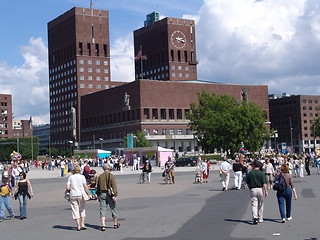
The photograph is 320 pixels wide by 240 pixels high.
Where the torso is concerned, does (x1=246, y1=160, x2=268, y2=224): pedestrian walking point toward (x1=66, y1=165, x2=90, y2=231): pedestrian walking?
no

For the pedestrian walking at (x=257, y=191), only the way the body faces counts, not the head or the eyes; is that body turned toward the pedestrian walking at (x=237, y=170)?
yes

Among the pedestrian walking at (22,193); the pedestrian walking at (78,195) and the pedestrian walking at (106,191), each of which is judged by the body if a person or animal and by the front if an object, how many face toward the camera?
1

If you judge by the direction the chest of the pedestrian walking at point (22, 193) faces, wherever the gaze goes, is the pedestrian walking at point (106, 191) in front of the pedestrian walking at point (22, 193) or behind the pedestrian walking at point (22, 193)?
in front

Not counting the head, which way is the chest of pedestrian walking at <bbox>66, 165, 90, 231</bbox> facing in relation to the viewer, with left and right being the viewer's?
facing away from the viewer

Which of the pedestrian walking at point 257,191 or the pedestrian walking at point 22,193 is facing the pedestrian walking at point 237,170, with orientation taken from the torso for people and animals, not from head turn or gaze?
the pedestrian walking at point 257,191

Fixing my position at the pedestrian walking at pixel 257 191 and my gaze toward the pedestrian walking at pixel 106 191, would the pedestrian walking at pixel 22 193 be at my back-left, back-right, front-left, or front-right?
front-right

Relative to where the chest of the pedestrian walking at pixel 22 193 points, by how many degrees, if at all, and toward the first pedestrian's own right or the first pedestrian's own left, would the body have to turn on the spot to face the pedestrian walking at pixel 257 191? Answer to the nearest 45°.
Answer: approximately 45° to the first pedestrian's own left

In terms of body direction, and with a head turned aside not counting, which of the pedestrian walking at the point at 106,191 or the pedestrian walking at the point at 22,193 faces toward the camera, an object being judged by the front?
the pedestrian walking at the point at 22,193

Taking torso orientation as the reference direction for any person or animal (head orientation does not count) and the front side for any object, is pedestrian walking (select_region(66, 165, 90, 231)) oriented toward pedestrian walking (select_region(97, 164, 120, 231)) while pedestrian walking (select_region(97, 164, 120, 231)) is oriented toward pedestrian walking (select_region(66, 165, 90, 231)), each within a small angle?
no

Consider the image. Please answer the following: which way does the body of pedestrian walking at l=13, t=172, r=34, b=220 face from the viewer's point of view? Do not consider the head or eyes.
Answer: toward the camera

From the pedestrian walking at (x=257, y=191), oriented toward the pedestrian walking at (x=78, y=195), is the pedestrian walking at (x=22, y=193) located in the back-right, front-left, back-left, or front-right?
front-right

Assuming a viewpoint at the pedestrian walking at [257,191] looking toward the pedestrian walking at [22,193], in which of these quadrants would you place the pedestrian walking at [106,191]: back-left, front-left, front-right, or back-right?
front-left

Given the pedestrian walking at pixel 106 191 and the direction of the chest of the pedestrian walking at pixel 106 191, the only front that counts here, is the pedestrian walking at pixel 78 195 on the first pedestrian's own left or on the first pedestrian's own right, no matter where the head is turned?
on the first pedestrian's own left

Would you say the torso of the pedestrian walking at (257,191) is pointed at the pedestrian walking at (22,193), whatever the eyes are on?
no

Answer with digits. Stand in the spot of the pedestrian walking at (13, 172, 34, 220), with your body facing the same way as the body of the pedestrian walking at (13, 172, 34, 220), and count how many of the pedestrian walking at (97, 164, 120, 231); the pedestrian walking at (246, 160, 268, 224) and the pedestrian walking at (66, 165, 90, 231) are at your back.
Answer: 0

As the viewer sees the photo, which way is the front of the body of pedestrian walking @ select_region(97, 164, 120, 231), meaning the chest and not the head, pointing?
away from the camera

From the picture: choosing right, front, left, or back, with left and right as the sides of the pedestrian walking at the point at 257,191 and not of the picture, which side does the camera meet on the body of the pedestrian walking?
back

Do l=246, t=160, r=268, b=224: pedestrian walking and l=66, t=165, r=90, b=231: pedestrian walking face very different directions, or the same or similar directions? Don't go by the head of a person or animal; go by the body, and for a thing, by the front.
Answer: same or similar directions
